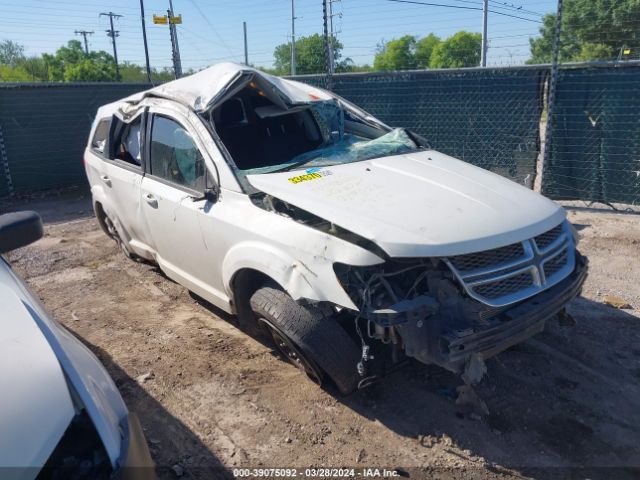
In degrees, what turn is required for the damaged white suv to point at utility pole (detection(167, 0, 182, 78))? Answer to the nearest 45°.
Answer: approximately 135° to its left

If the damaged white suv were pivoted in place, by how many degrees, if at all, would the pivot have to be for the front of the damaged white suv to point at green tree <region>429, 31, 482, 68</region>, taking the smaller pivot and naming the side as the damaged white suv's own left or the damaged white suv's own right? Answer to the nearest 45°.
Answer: approximately 135° to the damaged white suv's own left

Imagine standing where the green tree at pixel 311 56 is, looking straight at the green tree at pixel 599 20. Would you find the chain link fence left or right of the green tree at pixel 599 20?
right

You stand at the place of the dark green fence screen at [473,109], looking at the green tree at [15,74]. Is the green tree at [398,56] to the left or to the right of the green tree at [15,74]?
right

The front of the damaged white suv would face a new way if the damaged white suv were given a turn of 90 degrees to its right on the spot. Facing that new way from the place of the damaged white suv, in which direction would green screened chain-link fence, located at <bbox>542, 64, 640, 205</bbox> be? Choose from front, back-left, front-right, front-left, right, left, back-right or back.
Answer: back

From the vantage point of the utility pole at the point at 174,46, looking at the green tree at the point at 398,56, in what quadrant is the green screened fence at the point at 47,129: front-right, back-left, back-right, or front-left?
back-right

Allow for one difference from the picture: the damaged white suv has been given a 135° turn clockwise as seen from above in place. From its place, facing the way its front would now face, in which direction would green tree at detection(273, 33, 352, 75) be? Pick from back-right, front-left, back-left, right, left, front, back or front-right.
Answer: right

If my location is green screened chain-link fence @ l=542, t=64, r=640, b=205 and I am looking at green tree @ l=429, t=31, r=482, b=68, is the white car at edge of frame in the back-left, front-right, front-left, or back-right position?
back-left

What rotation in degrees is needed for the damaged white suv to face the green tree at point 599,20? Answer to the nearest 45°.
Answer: approximately 90° to its left

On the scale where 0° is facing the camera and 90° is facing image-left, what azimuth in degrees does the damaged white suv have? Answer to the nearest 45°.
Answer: approximately 315°

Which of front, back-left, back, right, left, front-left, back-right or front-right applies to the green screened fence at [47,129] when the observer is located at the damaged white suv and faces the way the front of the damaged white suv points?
back

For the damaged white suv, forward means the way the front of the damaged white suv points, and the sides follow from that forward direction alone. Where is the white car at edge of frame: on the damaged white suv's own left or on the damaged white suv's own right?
on the damaged white suv's own right

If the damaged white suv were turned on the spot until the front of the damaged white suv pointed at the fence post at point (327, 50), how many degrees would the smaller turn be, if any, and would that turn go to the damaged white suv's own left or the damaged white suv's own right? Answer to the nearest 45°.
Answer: approximately 135° to the damaged white suv's own left
